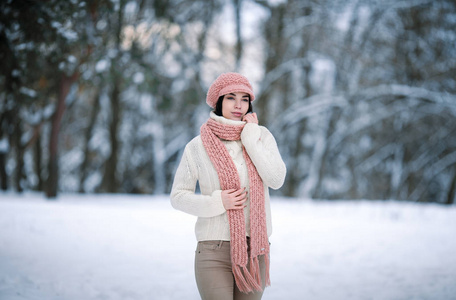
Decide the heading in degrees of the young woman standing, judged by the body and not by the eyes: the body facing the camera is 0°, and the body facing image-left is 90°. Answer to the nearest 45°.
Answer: approximately 315°

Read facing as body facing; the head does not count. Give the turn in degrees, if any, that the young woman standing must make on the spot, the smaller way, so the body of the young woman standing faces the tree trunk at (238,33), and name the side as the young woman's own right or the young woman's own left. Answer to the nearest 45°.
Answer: approximately 135° to the young woman's own left
